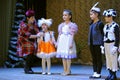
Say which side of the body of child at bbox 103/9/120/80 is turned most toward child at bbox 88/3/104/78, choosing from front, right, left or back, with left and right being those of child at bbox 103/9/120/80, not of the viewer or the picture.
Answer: right

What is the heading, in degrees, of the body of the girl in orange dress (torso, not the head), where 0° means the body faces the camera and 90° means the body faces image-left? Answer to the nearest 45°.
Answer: approximately 0°

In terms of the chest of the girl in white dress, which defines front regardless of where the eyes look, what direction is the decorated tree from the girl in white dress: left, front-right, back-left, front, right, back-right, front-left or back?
right

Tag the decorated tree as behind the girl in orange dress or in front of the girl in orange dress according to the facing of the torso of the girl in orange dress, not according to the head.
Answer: behind

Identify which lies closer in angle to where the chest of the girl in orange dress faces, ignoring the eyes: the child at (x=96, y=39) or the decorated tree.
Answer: the child

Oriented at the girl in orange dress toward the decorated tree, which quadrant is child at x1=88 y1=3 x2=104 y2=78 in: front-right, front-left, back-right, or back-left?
back-right

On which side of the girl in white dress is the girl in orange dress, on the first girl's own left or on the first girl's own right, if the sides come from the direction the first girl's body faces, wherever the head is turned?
on the first girl's own right

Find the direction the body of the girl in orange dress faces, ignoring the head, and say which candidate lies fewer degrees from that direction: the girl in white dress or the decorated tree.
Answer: the girl in white dress

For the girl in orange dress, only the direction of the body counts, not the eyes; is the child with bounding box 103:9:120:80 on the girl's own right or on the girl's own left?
on the girl's own left

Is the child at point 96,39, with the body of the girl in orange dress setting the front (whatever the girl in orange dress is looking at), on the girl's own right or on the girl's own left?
on the girl's own left

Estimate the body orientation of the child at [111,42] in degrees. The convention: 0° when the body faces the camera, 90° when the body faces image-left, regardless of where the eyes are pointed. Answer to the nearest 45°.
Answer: approximately 45°

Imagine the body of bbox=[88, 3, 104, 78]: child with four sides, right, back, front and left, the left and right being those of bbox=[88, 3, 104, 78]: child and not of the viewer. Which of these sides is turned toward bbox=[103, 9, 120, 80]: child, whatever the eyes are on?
left

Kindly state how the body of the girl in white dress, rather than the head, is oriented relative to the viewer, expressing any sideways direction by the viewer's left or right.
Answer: facing the viewer and to the left of the viewer
